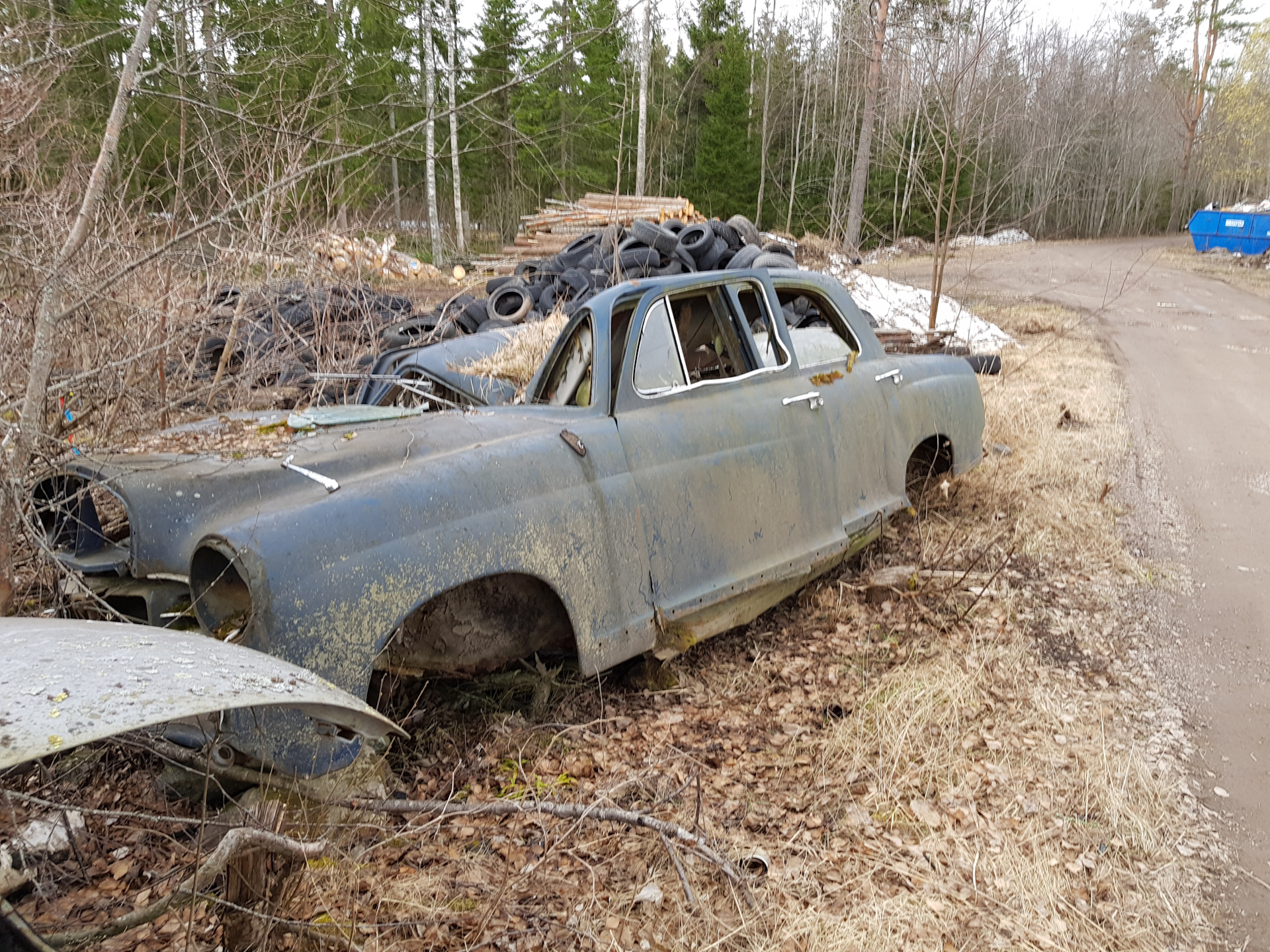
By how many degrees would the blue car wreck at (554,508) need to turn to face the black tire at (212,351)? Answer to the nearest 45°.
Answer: approximately 90° to its right

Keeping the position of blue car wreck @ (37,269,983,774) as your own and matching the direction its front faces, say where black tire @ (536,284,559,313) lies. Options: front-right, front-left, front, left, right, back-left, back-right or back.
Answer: back-right

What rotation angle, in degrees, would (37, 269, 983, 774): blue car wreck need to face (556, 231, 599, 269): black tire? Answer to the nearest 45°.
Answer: approximately 135° to its right

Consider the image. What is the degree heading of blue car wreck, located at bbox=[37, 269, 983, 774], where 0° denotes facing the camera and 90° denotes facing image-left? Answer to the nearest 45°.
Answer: approximately 45°

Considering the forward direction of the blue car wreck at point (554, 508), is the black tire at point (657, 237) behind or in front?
behind

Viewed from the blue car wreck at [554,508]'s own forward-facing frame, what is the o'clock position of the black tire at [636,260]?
The black tire is roughly at 5 o'clock from the blue car wreck.

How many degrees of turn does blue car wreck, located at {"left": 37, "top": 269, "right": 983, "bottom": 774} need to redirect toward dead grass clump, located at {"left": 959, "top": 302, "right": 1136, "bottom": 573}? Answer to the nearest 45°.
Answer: approximately 180°

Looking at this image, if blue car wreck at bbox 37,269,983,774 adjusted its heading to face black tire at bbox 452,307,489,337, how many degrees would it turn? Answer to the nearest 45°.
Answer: approximately 135° to its right

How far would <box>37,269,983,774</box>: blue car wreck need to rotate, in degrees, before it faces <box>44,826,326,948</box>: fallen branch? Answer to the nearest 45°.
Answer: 0° — it already faces it

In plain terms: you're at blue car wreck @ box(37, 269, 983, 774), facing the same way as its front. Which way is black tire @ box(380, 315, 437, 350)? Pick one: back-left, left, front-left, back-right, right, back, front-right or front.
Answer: back-right

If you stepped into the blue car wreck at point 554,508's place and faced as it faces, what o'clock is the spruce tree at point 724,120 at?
The spruce tree is roughly at 5 o'clock from the blue car wreck.

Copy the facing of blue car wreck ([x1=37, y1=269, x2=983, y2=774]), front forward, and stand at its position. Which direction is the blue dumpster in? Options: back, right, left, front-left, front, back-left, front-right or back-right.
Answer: back

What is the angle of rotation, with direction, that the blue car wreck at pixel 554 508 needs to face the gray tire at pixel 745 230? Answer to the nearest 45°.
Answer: approximately 135° to its right

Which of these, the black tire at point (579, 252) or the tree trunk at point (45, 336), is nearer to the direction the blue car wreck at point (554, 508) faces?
the tree trunk
